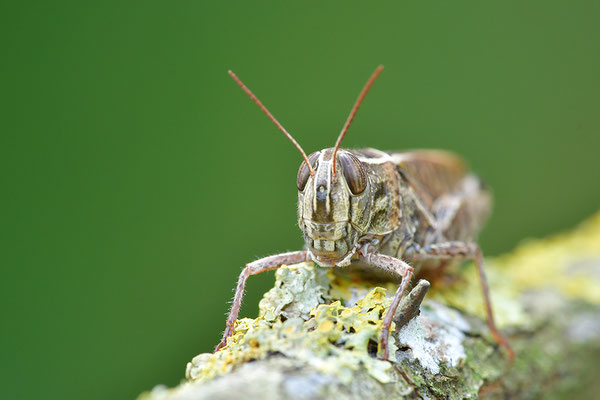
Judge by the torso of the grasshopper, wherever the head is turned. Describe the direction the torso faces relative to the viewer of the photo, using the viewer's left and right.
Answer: facing the viewer and to the left of the viewer
